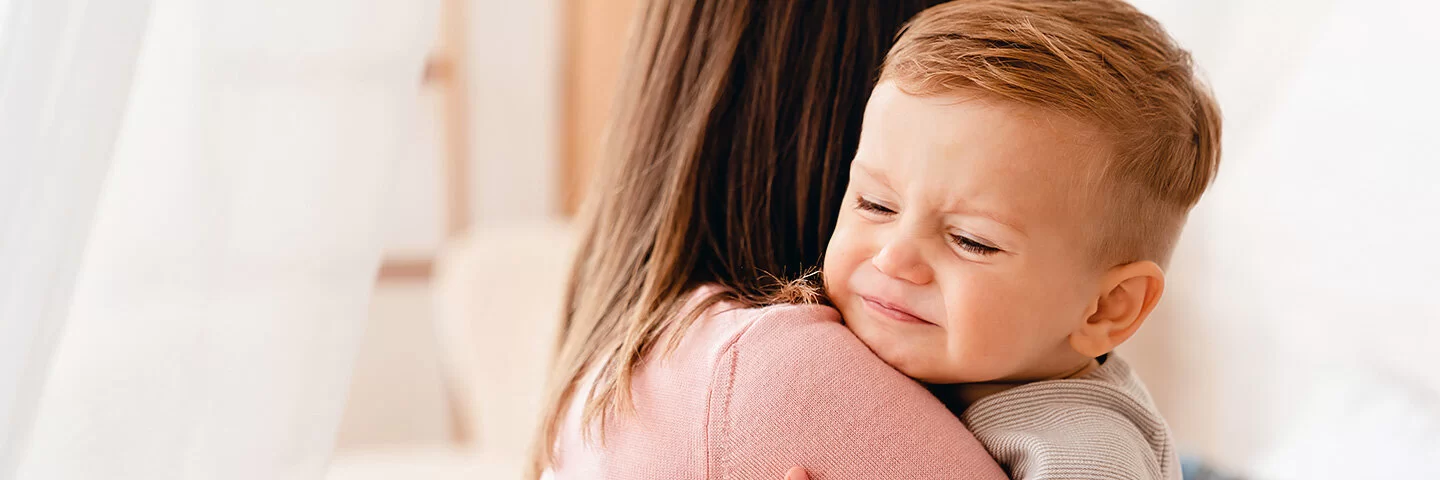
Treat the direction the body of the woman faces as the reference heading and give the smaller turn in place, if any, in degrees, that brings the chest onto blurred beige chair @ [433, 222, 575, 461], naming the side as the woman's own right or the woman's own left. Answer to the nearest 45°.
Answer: approximately 45° to the woman's own left

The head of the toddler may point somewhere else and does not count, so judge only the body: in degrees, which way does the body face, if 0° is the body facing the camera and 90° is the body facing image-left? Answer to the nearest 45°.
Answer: approximately 45°

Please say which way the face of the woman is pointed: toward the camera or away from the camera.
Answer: away from the camera

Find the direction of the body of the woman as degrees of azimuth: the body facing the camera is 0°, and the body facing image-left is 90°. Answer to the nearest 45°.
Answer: approximately 225°
